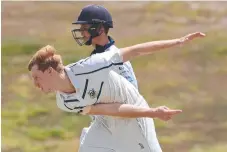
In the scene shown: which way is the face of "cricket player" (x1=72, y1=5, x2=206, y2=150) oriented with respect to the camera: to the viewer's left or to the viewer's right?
to the viewer's left

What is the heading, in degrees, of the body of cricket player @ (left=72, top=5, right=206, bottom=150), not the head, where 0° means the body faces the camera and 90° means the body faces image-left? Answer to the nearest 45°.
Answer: approximately 90°

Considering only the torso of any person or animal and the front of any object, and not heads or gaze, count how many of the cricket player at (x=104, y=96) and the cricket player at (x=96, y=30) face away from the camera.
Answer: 0

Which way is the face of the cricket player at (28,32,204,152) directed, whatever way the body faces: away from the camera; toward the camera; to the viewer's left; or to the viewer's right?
to the viewer's left

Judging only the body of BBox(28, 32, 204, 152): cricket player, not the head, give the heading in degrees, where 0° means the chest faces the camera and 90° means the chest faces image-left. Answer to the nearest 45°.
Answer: approximately 45°
